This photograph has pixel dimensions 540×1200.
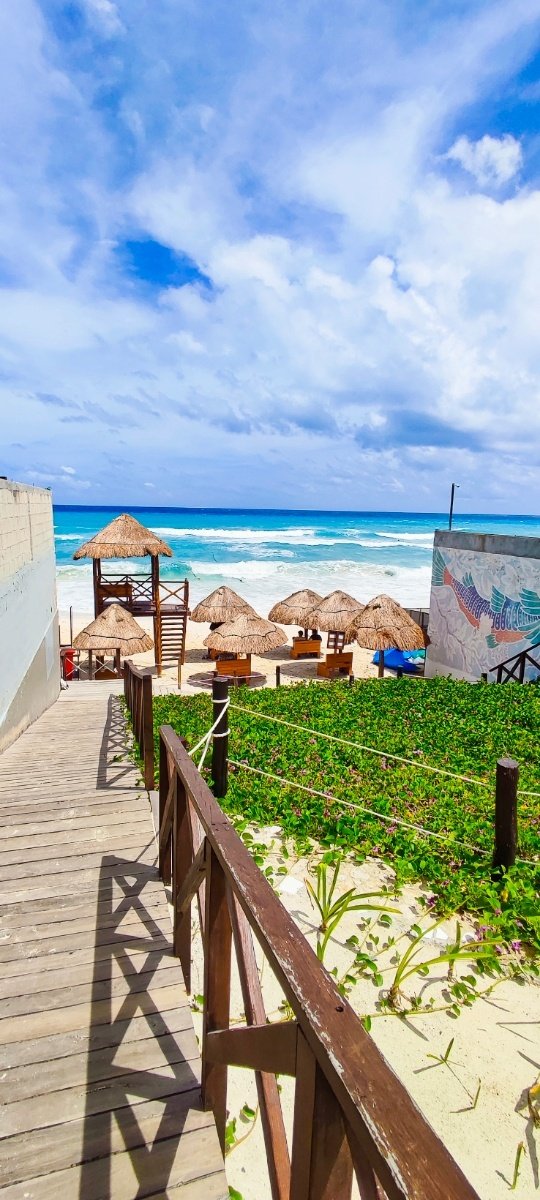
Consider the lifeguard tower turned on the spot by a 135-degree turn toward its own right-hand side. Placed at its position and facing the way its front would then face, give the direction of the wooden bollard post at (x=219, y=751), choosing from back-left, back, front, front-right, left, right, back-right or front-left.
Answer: front-right

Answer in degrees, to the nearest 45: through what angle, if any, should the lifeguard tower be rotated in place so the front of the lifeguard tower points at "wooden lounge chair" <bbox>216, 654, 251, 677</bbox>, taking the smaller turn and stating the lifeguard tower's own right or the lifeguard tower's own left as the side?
approximately 135° to the lifeguard tower's own right

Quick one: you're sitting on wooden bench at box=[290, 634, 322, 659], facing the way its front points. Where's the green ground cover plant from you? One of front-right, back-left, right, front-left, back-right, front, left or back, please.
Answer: back

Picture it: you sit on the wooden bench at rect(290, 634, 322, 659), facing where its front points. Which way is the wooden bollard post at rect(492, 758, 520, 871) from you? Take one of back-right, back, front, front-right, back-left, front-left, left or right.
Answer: back

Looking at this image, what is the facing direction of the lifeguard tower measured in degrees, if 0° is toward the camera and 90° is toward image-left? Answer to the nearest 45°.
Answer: approximately 180°

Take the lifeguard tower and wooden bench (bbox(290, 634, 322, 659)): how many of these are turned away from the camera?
2

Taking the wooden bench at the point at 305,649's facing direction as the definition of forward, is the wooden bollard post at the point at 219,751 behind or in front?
behind

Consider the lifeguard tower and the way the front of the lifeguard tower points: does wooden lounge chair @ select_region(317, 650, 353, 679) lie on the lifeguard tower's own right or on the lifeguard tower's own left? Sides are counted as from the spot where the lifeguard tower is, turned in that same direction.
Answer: on the lifeguard tower's own right

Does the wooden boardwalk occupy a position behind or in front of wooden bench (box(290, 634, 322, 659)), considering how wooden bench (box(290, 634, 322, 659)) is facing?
behind

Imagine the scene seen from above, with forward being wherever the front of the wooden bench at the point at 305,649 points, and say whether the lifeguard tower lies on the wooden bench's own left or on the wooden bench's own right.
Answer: on the wooden bench's own left

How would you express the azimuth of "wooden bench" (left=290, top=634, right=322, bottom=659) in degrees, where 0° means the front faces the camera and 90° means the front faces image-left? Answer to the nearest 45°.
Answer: approximately 180°

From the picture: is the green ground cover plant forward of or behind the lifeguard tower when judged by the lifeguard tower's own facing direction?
behind
